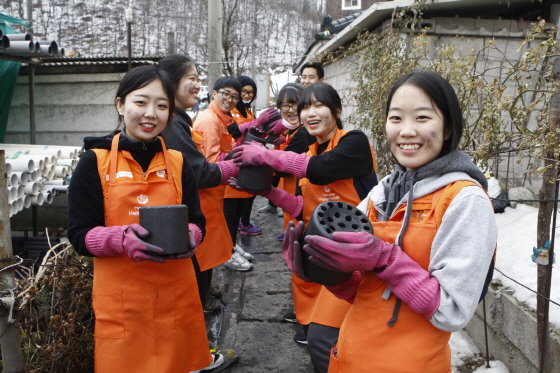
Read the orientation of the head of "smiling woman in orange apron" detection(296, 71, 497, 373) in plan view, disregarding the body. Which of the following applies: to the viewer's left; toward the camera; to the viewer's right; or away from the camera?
toward the camera

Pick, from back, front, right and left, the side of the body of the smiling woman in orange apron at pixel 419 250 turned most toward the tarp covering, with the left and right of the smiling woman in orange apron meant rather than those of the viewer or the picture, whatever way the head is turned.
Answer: right

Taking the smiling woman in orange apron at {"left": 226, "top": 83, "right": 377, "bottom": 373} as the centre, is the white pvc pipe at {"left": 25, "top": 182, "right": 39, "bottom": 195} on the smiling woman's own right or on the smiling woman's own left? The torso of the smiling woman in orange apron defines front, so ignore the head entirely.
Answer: on the smiling woman's own right

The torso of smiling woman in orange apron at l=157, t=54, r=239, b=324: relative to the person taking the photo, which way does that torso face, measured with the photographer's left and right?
facing to the right of the viewer

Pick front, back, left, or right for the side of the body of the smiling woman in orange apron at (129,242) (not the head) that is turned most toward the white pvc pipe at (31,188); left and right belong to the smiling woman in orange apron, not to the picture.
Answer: back

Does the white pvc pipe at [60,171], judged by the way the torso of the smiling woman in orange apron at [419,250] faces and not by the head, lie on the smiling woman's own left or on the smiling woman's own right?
on the smiling woman's own right

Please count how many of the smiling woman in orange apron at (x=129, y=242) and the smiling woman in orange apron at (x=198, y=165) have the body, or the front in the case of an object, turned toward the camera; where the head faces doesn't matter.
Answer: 1

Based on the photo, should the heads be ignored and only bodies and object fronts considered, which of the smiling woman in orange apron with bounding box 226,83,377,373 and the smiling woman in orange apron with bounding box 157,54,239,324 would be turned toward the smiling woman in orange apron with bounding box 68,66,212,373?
the smiling woman in orange apron with bounding box 226,83,377,373

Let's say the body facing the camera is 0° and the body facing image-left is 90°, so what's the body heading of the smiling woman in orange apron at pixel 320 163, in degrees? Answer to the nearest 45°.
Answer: approximately 45°

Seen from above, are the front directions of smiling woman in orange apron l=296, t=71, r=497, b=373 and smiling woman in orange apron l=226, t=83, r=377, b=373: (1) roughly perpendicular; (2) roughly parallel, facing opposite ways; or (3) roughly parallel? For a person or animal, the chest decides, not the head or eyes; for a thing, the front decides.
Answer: roughly parallel

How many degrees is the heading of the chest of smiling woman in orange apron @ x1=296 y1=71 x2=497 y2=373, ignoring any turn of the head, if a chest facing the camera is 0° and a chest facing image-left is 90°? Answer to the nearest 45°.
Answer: approximately 45°

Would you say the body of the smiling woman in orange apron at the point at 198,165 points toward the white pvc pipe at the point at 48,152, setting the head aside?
no

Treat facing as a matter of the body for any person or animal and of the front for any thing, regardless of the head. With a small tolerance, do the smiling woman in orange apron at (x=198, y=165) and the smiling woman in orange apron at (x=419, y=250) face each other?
no

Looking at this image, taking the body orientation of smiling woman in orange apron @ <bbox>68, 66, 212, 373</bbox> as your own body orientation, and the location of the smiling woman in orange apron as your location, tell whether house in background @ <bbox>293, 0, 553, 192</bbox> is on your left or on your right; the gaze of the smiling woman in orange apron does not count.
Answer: on your left

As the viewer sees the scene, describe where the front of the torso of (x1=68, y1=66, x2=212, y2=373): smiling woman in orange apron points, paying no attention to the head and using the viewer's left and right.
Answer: facing the viewer

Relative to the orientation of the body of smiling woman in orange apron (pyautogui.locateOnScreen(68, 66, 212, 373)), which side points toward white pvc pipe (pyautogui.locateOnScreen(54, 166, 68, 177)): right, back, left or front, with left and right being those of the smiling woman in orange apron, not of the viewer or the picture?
back
